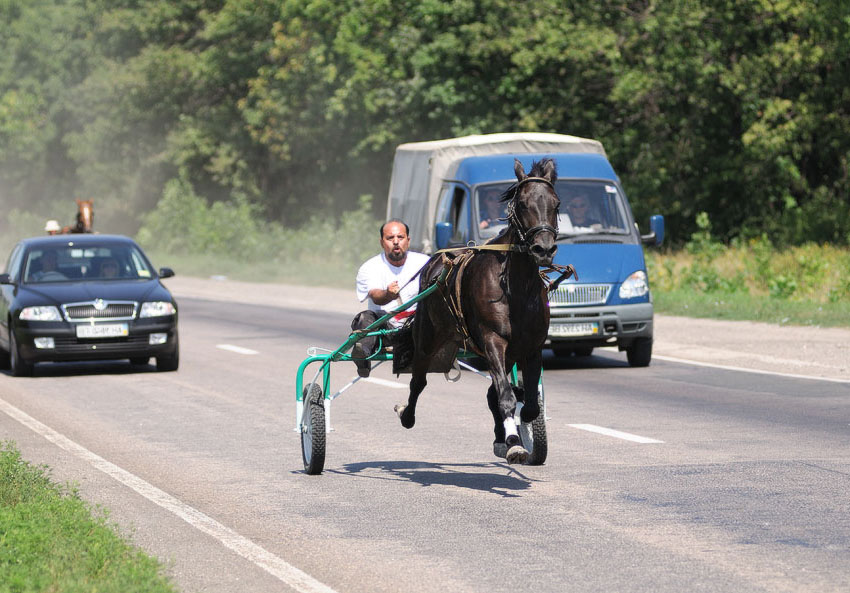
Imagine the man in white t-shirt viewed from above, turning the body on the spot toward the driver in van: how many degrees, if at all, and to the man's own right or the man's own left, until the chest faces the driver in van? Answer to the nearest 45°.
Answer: approximately 180°

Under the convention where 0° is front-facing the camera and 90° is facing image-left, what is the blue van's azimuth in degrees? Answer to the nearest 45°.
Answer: approximately 0°

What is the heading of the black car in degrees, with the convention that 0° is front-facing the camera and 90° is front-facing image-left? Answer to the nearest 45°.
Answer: approximately 0°

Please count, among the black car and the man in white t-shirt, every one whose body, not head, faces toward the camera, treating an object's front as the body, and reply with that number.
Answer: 2

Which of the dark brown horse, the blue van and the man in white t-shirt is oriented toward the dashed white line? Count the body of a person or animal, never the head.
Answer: the blue van

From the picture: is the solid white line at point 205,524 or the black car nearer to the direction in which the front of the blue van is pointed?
the solid white line

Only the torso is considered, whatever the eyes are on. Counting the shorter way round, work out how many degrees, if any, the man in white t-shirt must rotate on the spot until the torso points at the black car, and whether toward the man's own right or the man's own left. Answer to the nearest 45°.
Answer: approximately 135° to the man's own right

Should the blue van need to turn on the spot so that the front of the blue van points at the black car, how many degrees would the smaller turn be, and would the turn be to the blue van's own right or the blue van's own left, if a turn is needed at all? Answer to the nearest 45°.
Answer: approximately 90° to the blue van's own right

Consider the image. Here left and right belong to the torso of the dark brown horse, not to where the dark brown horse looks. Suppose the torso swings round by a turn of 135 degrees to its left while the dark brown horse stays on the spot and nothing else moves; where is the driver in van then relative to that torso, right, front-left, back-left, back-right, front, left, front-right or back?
front

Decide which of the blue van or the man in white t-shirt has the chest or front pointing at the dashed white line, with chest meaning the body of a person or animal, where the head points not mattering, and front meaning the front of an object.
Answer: the blue van

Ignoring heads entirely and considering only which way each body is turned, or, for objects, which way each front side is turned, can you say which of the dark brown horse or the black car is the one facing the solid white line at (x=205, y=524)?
the black car
